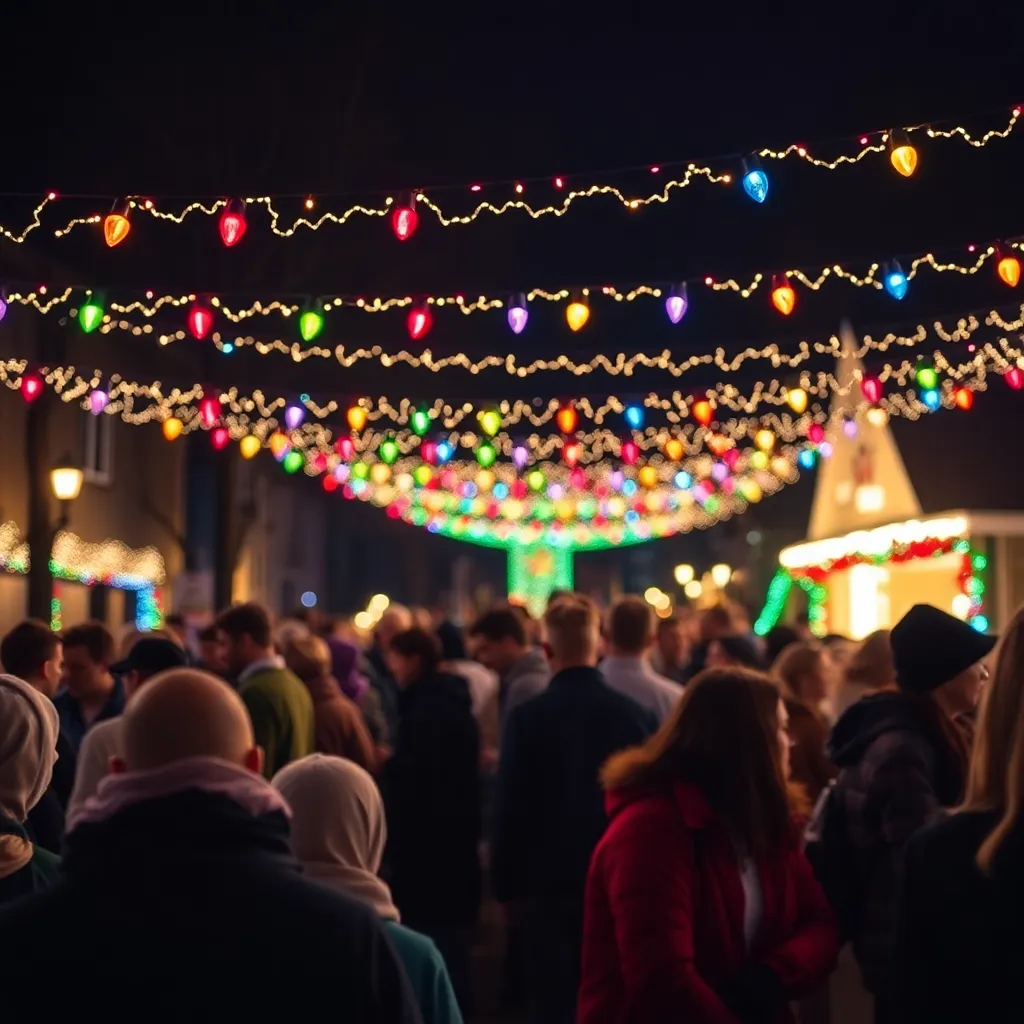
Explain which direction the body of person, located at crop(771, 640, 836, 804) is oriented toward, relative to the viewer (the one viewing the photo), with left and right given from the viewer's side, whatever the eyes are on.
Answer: facing away from the viewer

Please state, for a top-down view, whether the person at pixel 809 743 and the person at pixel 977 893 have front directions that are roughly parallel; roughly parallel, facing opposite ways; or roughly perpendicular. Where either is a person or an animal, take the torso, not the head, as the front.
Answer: roughly parallel

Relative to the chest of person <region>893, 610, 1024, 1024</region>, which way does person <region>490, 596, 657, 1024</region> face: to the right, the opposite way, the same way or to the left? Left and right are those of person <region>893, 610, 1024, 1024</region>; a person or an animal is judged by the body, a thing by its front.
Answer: the same way

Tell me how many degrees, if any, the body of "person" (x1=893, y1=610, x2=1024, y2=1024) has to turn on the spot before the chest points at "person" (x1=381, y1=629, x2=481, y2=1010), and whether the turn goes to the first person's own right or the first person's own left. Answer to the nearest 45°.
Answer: approximately 45° to the first person's own left

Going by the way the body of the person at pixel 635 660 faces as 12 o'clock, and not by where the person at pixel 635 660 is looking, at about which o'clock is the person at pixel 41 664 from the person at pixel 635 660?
the person at pixel 41 664 is roughly at 8 o'clock from the person at pixel 635 660.

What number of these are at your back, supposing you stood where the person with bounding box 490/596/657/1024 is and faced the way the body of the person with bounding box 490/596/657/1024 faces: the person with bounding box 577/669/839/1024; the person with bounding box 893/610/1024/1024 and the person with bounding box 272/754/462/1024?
3

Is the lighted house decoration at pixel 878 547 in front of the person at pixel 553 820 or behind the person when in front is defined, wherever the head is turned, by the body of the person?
in front

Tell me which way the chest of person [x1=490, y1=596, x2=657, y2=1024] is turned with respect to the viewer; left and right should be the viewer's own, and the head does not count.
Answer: facing away from the viewer

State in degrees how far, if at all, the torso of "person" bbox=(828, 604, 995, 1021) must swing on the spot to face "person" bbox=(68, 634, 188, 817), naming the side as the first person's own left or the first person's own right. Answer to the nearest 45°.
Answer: approximately 180°

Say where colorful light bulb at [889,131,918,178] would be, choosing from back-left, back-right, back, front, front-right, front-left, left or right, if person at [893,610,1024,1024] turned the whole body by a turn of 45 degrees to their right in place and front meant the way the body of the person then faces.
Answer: front-left

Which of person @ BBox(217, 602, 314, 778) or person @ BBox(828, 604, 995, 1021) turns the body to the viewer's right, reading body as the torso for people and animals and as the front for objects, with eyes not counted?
person @ BBox(828, 604, 995, 1021)

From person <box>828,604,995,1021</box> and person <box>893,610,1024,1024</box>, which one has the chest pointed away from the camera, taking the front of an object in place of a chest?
person <box>893,610,1024,1024</box>

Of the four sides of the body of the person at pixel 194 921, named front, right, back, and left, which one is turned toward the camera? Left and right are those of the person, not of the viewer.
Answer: back

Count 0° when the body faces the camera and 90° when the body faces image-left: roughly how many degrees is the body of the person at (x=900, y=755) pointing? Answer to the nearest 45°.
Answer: approximately 270°

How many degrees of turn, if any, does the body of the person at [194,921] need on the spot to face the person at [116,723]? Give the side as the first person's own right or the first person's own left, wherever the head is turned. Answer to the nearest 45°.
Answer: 0° — they already face them

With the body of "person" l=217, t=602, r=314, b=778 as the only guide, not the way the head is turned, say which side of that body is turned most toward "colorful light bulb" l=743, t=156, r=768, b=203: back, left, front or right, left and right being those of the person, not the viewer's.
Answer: back

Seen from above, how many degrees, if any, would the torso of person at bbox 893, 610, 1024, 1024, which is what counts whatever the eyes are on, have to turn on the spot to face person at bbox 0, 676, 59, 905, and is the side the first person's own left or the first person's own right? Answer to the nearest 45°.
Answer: approximately 90° to the first person's own left

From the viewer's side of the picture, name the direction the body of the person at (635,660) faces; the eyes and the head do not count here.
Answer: away from the camera

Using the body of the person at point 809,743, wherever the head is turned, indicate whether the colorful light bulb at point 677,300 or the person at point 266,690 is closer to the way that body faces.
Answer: the colorful light bulb
